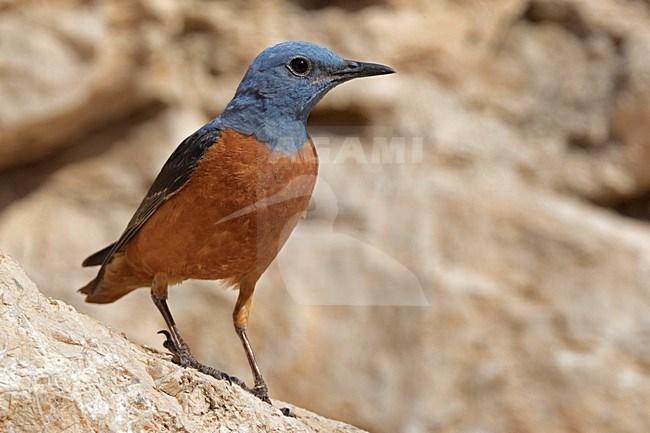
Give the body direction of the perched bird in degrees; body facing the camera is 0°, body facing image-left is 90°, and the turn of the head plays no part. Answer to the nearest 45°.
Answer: approximately 315°
